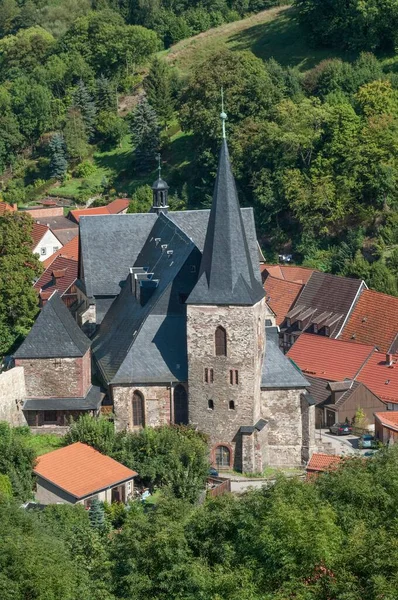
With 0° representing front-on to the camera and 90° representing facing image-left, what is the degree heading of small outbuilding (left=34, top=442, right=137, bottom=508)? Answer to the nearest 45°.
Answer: approximately 315°

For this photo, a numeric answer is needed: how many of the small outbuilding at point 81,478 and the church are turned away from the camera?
0

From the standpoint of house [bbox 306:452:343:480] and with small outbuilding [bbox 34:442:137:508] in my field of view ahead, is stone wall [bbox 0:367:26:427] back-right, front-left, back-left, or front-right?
front-right

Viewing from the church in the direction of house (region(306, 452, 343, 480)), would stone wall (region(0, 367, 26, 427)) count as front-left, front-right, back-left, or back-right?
back-right

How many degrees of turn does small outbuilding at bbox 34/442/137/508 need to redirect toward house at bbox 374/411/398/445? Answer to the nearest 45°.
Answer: approximately 45° to its left

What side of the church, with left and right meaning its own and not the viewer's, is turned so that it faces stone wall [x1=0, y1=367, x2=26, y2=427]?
right

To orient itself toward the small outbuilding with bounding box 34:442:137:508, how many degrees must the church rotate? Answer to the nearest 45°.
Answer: approximately 45° to its right

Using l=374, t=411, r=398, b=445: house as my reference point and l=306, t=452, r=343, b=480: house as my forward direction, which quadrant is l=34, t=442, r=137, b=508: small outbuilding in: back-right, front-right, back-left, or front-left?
front-right

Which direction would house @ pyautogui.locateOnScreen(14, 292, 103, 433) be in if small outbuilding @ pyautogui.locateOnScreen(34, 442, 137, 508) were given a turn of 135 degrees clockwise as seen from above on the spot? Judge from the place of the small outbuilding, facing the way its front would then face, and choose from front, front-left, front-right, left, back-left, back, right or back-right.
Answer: right

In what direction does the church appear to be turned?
toward the camera
